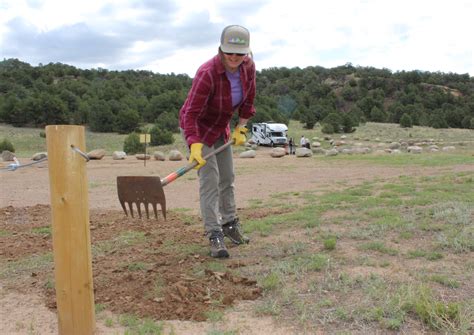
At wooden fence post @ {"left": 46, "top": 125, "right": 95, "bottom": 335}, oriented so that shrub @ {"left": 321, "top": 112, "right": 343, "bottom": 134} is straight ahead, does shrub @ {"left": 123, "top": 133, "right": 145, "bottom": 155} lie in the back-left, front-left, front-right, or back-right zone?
front-left

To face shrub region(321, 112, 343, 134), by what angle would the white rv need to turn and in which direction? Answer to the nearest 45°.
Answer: approximately 90° to its left

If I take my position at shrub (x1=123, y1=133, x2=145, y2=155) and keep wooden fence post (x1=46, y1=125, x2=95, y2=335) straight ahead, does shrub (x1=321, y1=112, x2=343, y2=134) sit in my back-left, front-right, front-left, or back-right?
back-left
